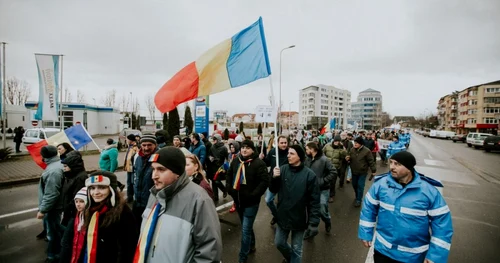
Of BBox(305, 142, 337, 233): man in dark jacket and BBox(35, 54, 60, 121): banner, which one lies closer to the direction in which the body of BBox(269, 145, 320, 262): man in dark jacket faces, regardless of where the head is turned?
the banner

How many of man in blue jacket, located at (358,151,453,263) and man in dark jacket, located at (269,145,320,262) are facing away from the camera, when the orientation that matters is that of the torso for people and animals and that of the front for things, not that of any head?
0

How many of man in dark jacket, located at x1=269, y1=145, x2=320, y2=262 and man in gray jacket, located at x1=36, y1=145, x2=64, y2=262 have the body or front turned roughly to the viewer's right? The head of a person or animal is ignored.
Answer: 0

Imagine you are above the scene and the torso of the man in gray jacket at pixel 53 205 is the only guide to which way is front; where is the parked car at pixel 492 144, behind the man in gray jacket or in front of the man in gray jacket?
behind

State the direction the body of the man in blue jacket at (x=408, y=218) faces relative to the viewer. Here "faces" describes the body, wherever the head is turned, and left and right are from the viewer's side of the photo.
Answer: facing the viewer and to the left of the viewer

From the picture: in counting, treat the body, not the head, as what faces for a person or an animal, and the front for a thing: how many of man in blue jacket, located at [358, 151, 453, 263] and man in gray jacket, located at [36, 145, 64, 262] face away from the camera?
0

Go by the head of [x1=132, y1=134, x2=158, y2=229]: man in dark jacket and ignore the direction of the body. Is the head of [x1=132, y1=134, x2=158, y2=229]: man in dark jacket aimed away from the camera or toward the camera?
toward the camera

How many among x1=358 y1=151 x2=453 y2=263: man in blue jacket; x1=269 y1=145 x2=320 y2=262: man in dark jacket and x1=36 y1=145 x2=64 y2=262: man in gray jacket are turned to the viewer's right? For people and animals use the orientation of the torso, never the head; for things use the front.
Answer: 0
